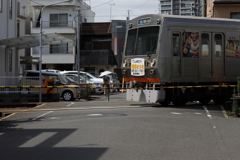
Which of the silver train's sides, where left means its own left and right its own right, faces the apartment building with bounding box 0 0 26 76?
right

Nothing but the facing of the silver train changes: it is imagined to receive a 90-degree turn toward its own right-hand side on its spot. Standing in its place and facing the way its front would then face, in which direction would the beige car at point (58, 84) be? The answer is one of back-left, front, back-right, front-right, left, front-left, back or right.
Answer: front

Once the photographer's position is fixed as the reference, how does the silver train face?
facing the viewer and to the left of the viewer

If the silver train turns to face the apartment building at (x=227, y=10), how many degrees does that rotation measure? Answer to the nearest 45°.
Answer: approximately 135° to its right
